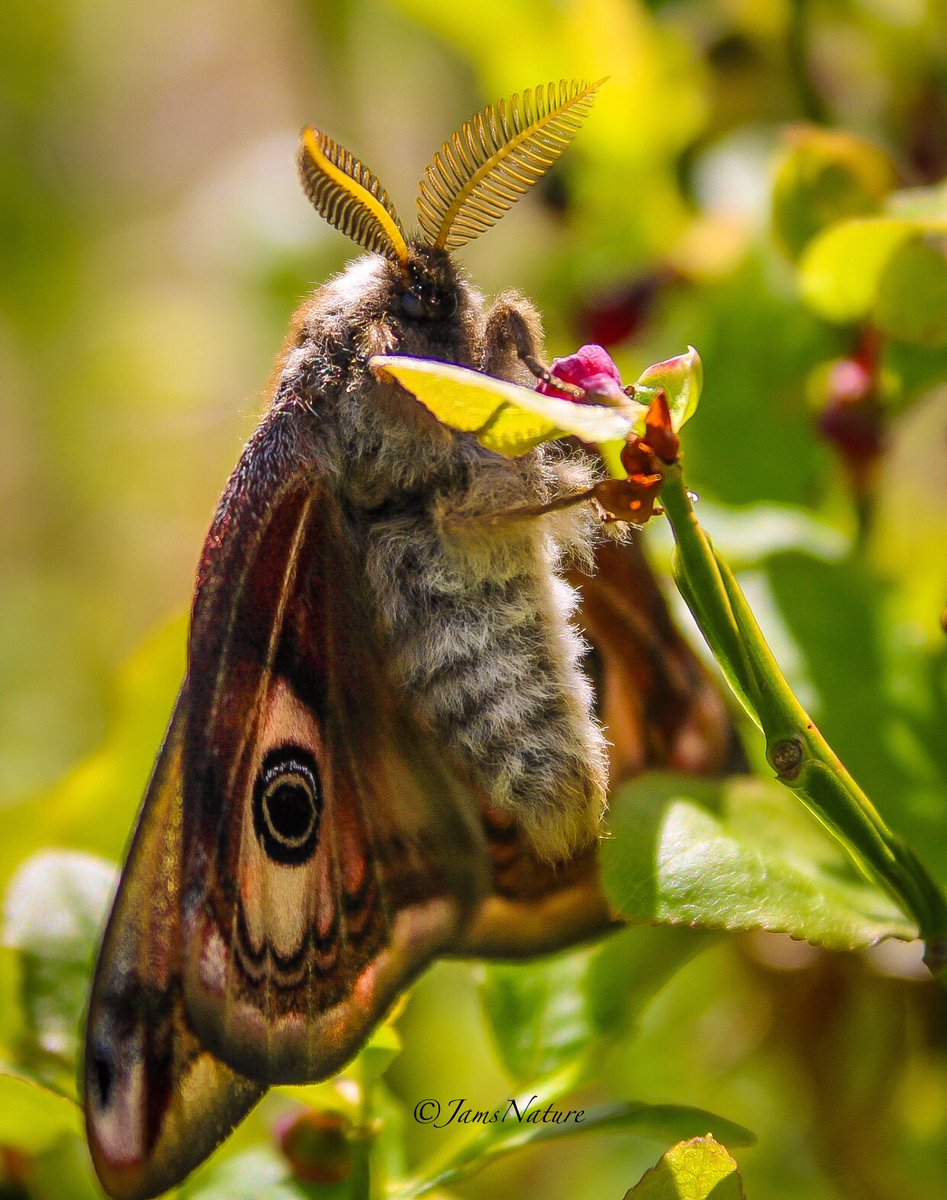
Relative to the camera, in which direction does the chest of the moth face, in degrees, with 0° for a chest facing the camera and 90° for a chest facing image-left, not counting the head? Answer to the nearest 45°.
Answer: approximately 315°
